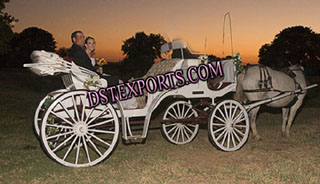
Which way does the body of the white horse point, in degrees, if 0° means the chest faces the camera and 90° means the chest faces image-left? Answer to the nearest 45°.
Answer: approximately 270°

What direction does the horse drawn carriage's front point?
to the viewer's right

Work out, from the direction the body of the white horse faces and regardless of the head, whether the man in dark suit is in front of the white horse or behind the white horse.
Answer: behind

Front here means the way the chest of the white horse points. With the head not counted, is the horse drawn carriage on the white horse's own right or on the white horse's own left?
on the white horse's own right

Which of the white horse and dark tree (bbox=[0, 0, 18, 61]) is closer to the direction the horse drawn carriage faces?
the white horse

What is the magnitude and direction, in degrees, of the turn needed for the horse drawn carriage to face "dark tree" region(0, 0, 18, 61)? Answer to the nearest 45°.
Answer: approximately 135° to its left

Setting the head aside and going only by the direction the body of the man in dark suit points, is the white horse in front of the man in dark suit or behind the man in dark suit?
in front

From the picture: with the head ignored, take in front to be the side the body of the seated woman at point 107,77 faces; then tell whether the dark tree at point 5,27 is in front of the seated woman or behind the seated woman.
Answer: behind

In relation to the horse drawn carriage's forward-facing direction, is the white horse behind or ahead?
ahead
